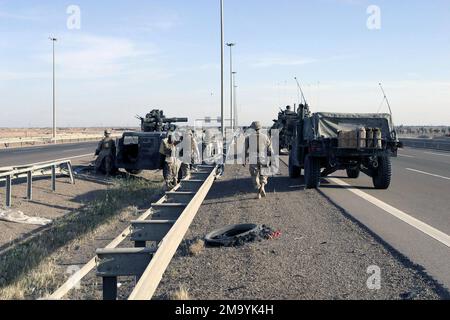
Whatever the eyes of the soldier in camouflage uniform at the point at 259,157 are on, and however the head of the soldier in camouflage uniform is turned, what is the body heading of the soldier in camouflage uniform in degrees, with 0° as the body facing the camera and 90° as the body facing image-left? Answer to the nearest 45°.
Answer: approximately 180°

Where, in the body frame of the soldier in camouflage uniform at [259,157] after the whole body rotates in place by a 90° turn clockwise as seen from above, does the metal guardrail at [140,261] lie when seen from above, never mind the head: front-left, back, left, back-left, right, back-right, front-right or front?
right

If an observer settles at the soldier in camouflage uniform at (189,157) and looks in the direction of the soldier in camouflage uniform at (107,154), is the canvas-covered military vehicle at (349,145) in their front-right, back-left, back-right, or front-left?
back-right
